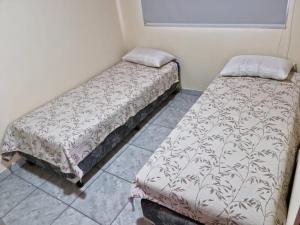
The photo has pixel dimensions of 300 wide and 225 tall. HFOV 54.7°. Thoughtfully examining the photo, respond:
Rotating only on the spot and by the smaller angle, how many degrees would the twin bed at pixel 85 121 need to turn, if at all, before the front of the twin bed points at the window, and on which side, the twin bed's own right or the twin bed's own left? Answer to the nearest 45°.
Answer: approximately 135° to the twin bed's own left

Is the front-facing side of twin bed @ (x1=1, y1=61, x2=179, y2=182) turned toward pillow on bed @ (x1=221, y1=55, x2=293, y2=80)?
no

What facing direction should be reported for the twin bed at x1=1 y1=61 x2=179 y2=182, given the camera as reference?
facing the viewer and to the left of the viewer
